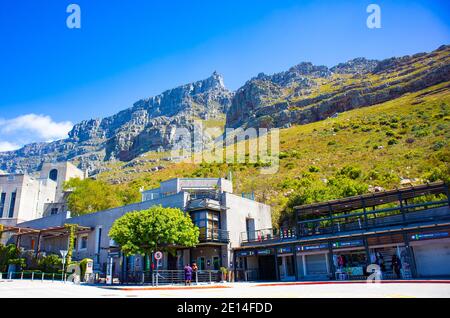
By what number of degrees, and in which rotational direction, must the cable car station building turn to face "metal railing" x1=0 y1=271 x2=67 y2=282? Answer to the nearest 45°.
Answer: approximately 45° to its right

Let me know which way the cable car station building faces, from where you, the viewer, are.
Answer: facing the viewer and to the left of the viewer

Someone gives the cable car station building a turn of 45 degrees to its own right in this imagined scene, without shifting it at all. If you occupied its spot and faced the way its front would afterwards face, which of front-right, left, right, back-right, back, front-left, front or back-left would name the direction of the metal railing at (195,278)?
front
